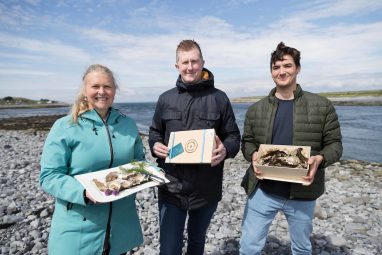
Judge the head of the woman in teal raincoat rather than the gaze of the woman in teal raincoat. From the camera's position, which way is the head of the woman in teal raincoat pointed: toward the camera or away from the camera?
toward the camera

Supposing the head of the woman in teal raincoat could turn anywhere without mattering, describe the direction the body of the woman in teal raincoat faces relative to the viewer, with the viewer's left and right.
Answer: facing the viewer and to the right of the viewer

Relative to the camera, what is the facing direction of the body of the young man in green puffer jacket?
toward the camera

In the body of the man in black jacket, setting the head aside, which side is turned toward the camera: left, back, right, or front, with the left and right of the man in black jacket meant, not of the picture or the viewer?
front

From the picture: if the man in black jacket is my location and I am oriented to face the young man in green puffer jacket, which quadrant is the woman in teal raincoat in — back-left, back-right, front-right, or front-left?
back-right

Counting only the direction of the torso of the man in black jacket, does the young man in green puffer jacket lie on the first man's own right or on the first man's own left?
on the first man's own left

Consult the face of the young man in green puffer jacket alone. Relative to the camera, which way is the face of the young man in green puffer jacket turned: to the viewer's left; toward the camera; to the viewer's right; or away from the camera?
toward the camera

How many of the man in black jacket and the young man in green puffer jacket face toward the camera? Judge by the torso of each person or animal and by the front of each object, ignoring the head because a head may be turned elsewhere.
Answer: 2

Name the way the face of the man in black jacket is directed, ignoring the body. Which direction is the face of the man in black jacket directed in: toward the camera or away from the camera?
toward the camera

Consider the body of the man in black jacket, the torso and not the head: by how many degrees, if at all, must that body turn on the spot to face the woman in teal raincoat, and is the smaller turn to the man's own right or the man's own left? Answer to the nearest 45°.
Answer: approximately 45° to the man's own right

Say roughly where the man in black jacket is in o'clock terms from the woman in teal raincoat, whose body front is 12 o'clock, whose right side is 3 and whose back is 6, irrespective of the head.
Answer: The man in black jacket is roughly at 10 o'clock from the woman in teal raincoat.
